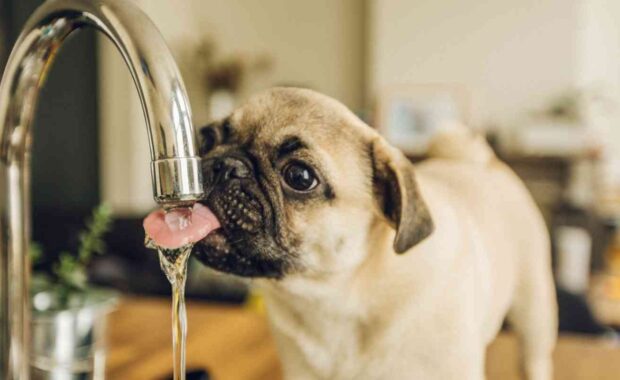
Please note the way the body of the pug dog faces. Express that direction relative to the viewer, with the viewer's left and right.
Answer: facing the viewer and to the left of the viewer
